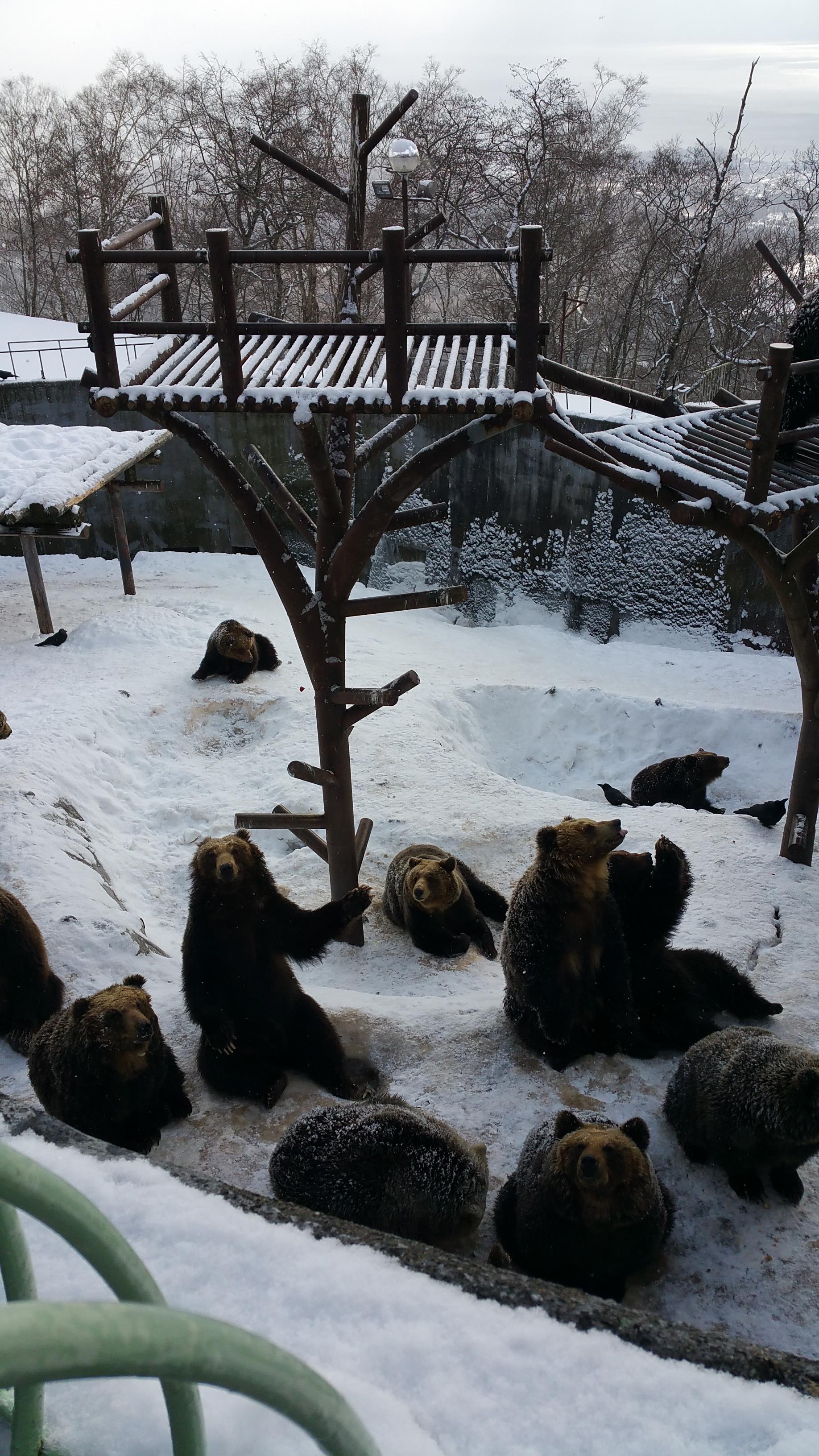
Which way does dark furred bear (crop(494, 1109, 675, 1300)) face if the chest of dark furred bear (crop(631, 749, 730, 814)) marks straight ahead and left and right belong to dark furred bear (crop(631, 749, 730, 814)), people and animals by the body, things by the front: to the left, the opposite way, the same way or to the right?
to the right

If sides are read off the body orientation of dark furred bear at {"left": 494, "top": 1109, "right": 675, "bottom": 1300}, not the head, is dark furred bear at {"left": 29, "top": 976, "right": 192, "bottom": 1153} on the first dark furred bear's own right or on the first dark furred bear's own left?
on the first dark furred bear's own right

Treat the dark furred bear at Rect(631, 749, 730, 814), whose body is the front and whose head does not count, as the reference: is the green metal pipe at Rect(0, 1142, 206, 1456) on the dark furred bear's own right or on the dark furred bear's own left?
on the dark furred bear's own right

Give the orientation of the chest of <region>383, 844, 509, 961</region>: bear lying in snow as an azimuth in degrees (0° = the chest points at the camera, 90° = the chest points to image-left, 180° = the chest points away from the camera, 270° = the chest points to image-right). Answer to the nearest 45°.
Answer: approximately 0°

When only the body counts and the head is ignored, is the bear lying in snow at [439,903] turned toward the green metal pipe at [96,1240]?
yes

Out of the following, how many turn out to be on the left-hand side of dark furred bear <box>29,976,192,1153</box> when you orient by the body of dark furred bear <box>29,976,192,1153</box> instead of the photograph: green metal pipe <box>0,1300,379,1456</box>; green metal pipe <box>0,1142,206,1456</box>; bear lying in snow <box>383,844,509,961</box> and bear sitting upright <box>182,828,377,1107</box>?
2

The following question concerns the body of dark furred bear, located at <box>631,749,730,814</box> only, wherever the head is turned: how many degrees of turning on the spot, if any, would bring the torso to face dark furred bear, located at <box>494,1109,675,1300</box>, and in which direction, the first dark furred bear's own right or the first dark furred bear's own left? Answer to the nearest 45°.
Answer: approximately 90° to the first dark furred bear's own right

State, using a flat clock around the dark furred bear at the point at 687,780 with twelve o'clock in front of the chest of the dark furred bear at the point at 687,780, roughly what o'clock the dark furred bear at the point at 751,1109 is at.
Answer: the dark furred bear at the point at 751,1109 is roughly at 3 o'clock from the dark furred bear at the point at 687,780.

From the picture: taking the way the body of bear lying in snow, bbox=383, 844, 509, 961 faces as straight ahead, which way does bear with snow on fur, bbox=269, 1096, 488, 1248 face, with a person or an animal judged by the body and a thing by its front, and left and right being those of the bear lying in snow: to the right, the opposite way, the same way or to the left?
to the left

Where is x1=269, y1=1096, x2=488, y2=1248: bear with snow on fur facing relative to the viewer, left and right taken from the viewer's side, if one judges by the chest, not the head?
facing to the right of the viewer

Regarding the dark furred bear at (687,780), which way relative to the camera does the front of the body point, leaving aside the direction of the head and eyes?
to the viewer's right
